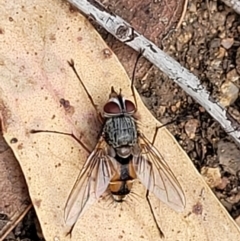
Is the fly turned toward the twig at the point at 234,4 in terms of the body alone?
no

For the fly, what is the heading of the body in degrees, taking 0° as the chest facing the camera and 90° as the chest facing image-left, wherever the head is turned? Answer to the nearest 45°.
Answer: approximately 180°

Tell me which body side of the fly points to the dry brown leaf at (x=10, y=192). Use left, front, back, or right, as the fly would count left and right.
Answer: left
